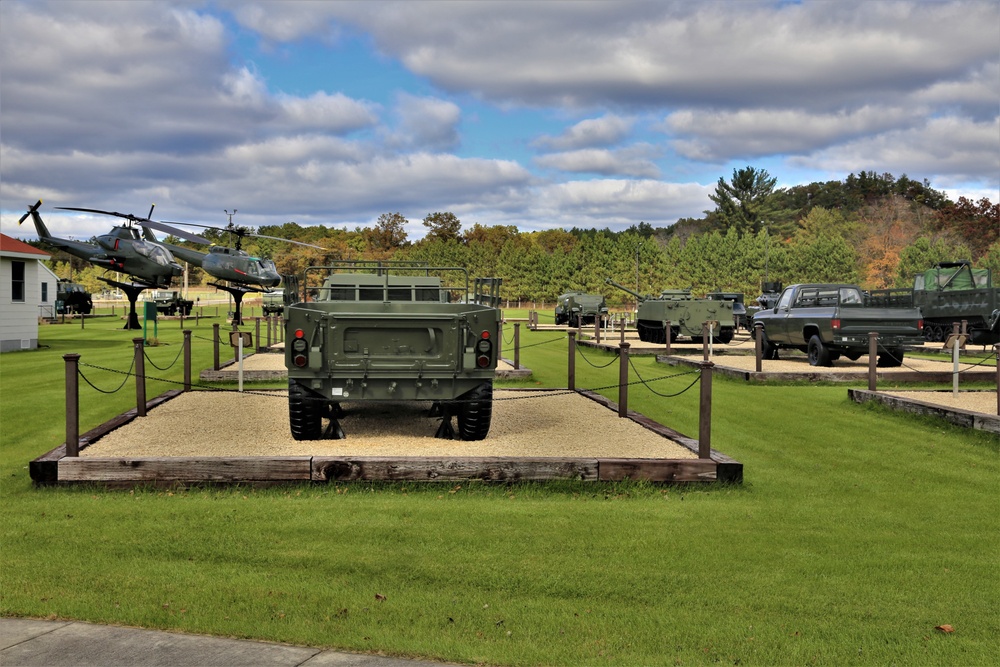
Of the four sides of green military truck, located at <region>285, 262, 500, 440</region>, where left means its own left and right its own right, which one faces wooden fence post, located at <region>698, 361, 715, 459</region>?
right

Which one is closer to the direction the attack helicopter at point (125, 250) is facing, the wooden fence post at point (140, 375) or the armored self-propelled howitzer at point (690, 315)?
the armored self-propelled howitzer

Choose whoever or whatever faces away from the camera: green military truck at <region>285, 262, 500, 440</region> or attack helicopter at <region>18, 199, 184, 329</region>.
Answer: the green military truck

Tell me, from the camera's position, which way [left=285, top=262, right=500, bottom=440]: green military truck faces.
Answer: facing away from the viewer

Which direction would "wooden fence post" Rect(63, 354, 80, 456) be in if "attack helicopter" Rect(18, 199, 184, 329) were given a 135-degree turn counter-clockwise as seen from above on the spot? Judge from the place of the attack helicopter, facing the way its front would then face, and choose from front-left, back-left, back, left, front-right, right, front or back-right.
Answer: back

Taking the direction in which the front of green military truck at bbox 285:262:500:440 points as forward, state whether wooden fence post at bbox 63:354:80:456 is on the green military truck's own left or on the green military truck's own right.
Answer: on the green military truck's own left

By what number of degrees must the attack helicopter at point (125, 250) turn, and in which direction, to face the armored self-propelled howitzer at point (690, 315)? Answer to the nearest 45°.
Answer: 0° — it already faces it

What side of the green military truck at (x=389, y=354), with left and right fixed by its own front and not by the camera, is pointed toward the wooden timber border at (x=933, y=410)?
right

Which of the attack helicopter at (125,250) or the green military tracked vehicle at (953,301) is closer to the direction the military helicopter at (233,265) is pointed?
the green military tracked vehicle

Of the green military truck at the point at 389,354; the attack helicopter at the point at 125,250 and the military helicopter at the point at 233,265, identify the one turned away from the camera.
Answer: the green military truck

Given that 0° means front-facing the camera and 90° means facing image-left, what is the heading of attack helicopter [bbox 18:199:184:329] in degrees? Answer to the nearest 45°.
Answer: approximately 315°

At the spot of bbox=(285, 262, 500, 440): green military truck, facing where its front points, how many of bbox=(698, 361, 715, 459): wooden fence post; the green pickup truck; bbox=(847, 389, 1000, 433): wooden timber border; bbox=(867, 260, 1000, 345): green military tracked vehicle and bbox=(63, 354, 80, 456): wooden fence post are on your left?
1

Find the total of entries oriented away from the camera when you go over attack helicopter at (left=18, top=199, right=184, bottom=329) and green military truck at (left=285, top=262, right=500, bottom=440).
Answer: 1

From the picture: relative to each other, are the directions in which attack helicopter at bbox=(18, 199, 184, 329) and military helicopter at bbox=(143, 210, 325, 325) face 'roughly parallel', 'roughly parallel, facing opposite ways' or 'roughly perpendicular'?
roughly parallel

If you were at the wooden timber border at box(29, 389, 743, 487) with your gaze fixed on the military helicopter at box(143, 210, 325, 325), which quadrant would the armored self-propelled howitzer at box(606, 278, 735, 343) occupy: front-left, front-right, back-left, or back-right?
front-right

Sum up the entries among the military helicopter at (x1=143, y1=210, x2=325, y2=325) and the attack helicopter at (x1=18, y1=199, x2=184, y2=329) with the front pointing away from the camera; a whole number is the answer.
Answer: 0

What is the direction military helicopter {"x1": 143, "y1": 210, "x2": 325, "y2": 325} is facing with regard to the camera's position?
facing the viewer and to the right of the viewer

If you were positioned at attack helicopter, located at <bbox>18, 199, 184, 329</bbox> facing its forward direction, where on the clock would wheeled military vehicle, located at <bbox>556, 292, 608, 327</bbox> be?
The wheeled military vehicle is roughly at 11 o'clock from the attack helicopter.

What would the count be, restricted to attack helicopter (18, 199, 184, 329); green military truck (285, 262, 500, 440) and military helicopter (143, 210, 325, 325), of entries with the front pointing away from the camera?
1

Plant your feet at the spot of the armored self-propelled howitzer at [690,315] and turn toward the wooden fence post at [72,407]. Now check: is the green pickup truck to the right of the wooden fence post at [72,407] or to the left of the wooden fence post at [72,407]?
left
